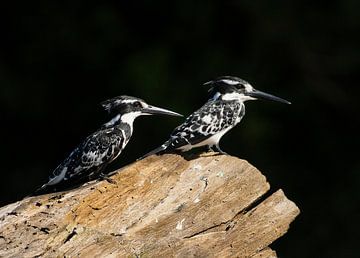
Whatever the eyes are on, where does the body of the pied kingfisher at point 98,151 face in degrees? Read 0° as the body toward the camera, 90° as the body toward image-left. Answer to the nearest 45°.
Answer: approximately 270°

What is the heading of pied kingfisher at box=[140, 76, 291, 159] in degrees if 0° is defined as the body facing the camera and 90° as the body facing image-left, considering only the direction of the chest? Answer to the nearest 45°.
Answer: approximately 270°

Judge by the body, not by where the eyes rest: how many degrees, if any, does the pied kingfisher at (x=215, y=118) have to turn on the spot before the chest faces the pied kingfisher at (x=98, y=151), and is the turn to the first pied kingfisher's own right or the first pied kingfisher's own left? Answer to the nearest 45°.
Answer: approximately 135° to the first pied kingfisher's own right

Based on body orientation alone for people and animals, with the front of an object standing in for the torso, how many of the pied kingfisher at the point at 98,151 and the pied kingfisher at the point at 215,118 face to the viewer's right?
2
